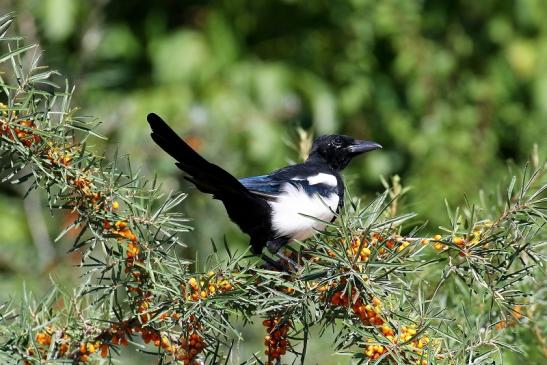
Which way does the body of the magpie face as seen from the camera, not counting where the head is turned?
to the viewer's right

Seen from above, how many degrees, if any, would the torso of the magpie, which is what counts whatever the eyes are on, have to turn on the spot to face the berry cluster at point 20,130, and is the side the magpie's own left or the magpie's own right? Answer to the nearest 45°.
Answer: approximately 135° to the magpie's own right

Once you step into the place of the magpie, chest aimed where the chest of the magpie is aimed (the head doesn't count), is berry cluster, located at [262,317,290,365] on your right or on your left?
on your right
